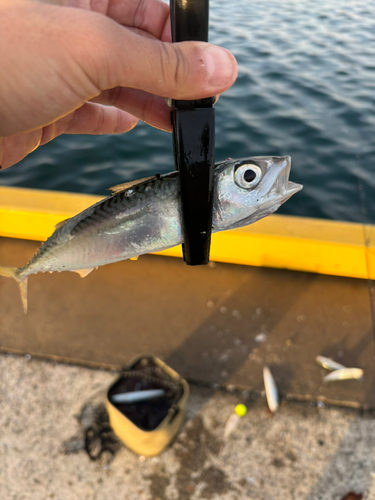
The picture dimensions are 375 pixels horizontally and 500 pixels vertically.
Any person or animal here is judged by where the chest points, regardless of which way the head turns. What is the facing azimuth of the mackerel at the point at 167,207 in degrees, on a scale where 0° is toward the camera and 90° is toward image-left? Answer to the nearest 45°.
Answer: approximately 270°
